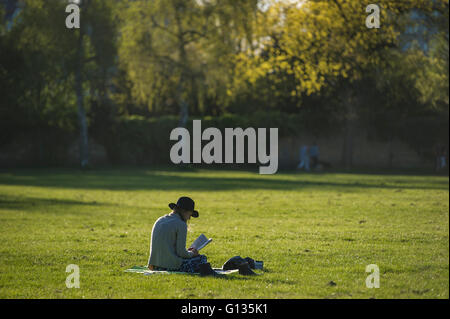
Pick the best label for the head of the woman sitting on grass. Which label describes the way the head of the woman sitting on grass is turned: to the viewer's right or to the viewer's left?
to the viewer's right
